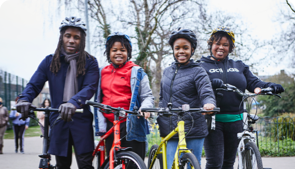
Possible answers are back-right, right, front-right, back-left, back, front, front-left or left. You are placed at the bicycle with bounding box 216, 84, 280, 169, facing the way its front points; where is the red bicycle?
front-right

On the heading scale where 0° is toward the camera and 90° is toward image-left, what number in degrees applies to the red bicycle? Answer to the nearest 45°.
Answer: approximately 315°

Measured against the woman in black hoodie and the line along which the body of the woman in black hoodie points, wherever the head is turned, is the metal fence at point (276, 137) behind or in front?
behind

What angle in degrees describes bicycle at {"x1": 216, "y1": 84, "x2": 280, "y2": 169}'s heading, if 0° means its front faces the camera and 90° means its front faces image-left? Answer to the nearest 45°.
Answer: approximately 0°

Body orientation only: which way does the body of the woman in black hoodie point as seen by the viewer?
toward the camera

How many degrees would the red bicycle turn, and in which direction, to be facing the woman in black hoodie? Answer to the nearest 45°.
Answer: approximately 90° to its left

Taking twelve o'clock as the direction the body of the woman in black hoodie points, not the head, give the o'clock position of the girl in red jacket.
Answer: The girl in red jacket is roughly at 2 o'clock from the woman in black hoodie.

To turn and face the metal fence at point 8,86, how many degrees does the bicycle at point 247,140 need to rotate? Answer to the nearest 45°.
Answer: approximately 135° to its right

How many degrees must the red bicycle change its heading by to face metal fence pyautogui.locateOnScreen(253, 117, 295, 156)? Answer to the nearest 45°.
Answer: approximately 90° to its left

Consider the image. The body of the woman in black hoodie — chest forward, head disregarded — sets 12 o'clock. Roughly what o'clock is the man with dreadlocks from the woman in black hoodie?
The man with dreadlocks is roughly at 2 o'clock from the woman in black hoodie.

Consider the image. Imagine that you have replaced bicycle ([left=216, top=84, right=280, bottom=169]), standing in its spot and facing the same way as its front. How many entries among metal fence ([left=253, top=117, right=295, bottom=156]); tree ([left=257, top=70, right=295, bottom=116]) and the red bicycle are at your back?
2

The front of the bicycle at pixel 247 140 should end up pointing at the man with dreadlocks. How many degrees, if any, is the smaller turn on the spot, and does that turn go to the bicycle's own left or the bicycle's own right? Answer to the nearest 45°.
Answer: approximately 45° to the bicycle's own right
